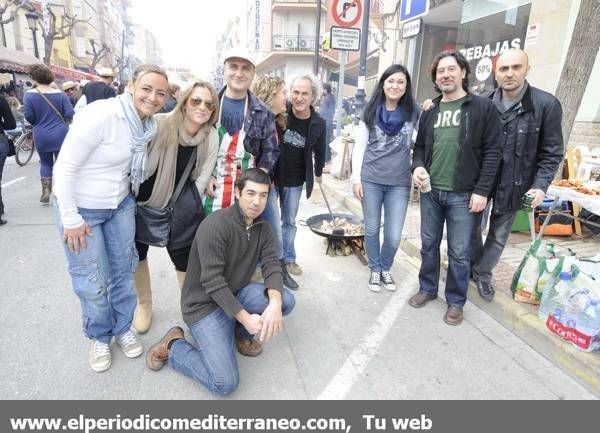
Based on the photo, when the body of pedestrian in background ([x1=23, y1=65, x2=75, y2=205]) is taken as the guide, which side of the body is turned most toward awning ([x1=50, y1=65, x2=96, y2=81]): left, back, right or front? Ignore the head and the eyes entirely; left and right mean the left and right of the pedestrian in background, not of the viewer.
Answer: front

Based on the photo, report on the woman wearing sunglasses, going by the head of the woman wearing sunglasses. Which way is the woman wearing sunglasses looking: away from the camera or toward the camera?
toward the camera

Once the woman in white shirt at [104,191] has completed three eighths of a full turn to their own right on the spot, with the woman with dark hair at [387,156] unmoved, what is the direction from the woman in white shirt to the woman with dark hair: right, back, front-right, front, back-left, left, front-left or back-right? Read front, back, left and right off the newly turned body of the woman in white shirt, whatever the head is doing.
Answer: back

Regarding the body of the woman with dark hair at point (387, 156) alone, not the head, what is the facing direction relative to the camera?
toward the camera

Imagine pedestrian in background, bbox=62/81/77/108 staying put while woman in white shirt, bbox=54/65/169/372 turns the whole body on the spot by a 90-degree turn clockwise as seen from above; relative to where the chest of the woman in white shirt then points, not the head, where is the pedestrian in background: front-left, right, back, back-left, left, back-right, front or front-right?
back-right

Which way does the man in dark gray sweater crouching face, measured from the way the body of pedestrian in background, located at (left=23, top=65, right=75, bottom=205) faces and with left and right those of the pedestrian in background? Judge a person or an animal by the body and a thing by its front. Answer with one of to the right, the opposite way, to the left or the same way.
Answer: the opposite way

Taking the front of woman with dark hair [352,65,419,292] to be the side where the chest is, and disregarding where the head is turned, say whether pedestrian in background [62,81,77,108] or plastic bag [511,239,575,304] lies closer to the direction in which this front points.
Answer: the plastic bag

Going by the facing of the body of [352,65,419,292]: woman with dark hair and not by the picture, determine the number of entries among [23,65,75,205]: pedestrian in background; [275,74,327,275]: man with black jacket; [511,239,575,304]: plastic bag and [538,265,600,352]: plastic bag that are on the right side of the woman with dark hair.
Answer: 2

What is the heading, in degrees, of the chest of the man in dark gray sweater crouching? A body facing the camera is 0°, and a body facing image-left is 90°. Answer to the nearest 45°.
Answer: approximately 315°

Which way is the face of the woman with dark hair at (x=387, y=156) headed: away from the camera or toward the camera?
toward the camera
